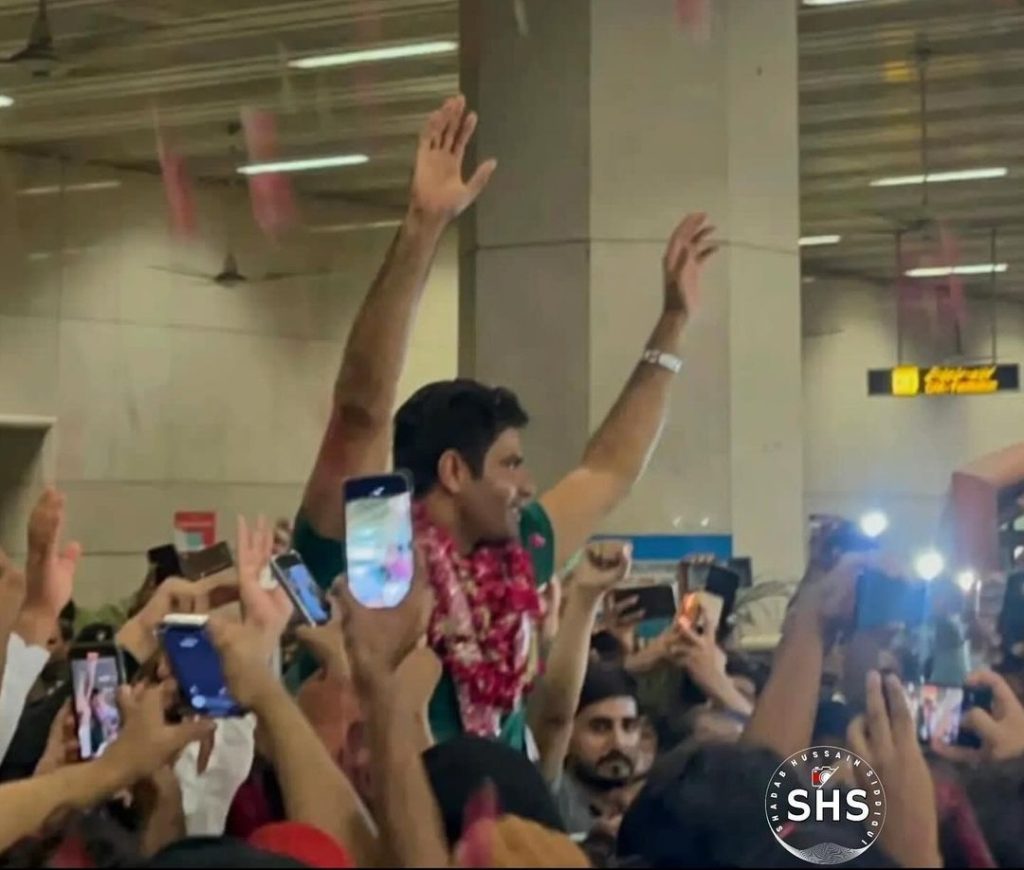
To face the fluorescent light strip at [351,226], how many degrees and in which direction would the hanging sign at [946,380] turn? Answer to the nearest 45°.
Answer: approximately 45° to its right

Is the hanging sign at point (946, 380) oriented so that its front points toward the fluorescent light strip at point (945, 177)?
yes

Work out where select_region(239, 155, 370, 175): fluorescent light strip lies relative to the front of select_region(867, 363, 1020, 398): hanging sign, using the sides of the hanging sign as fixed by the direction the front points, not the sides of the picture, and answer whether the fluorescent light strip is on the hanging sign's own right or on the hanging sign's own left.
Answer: on the hanging sign's own right

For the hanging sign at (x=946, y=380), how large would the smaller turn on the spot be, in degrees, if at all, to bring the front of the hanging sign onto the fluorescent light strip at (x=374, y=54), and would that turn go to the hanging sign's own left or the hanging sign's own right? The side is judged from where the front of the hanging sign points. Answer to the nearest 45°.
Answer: approximately 45° to the hanging sign's own right

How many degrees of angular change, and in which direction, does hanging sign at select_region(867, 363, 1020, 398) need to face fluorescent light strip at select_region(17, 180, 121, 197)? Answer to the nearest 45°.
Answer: approximately 45° to its right

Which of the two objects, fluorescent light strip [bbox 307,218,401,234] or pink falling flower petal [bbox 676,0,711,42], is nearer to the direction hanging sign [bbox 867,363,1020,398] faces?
the pink falling flower petal

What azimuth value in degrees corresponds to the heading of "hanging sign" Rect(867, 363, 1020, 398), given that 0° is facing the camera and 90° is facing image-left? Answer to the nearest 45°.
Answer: approximately 0°

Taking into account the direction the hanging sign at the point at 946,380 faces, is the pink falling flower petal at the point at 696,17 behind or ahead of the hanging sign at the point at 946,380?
ahead
